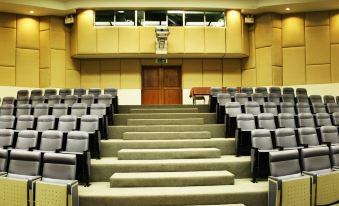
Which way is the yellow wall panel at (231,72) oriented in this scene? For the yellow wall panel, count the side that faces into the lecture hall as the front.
toward the camera

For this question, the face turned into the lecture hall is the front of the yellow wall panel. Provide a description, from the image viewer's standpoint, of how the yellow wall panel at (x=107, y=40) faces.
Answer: facing the viewer

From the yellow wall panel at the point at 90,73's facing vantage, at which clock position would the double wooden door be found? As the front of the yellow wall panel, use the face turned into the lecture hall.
The double wooden door is roughly at 9 o'clock from the yellow wall panel.

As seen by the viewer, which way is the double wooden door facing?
toward the camera

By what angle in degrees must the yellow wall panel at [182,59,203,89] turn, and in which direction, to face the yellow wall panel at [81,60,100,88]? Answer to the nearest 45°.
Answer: approximately 90° to its right

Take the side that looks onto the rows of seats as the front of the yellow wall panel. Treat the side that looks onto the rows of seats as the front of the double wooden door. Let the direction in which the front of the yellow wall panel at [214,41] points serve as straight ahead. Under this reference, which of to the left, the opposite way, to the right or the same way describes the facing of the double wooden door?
the same way

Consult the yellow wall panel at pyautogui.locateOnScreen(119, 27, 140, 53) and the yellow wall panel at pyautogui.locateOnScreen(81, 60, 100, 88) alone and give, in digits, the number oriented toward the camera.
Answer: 2

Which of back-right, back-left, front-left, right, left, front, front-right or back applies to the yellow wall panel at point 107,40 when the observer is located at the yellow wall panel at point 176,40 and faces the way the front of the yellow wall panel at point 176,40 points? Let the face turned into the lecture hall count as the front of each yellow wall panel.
right

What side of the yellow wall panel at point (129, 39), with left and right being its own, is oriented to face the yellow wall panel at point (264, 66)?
left

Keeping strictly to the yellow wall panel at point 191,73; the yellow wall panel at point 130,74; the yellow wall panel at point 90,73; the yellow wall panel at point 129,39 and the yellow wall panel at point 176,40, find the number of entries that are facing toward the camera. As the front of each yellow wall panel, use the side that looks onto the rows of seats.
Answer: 5

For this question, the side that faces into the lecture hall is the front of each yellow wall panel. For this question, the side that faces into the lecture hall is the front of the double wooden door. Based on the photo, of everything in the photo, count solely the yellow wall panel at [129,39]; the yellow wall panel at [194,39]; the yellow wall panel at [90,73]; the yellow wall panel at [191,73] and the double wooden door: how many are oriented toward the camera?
5
